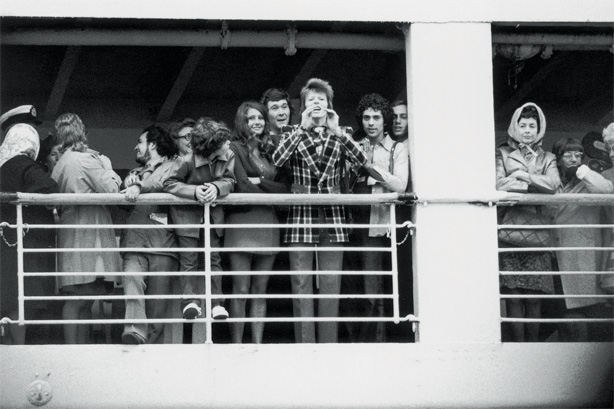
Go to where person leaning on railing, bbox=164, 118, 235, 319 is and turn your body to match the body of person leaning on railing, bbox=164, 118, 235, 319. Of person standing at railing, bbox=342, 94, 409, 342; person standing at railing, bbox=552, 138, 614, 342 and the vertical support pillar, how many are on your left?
3

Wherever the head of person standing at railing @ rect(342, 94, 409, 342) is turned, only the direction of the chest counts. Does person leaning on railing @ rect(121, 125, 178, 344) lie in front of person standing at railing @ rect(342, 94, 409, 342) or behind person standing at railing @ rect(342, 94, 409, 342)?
in front

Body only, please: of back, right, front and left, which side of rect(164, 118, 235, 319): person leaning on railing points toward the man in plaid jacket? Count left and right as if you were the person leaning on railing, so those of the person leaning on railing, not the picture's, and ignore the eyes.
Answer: left

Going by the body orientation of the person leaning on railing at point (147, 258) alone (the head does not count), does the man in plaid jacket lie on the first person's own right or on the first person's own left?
on the first person's own left

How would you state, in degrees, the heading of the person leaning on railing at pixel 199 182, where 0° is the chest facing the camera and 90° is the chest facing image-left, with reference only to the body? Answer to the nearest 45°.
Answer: approximately 0°

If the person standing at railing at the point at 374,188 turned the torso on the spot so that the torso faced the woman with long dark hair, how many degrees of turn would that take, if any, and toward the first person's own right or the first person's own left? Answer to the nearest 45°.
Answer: approximately 45° to the first person's own right

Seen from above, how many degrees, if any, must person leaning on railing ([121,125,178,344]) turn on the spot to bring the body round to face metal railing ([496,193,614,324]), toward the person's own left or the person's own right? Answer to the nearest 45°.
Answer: approximately 135° to the person's own left

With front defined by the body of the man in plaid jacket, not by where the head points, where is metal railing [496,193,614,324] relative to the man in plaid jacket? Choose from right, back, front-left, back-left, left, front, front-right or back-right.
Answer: left

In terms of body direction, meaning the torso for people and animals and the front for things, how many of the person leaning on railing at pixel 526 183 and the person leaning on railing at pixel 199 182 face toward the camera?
2
